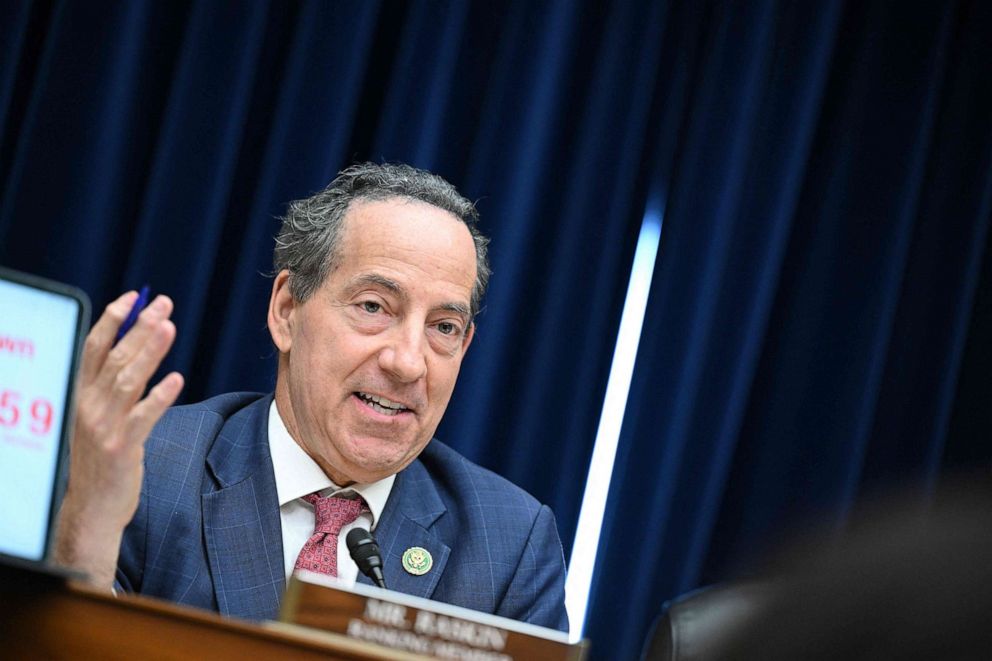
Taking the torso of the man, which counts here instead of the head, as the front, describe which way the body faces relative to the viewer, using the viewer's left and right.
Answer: facing the viewer

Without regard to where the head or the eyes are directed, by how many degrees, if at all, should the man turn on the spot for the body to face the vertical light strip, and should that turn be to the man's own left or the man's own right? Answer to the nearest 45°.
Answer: approximately 135° to the man's own left

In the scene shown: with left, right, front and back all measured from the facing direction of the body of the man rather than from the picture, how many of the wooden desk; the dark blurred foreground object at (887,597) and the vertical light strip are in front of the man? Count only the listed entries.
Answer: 2

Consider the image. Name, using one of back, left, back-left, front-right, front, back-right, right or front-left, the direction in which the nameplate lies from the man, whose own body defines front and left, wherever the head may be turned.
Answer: front

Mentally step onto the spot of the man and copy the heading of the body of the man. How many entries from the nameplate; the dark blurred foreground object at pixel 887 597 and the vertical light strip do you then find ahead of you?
2

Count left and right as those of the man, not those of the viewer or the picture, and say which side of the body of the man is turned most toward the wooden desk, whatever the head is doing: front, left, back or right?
front

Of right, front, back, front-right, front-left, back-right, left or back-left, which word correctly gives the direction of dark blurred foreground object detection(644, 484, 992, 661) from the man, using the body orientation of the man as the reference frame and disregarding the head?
front

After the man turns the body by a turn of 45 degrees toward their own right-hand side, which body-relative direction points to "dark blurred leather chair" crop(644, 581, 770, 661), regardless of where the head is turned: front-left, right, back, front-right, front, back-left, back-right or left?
left

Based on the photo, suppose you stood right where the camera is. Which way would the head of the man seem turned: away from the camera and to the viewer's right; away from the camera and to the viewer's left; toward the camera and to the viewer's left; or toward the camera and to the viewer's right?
toward the camera and to the viewer's right
